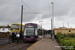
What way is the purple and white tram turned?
toward the camera
